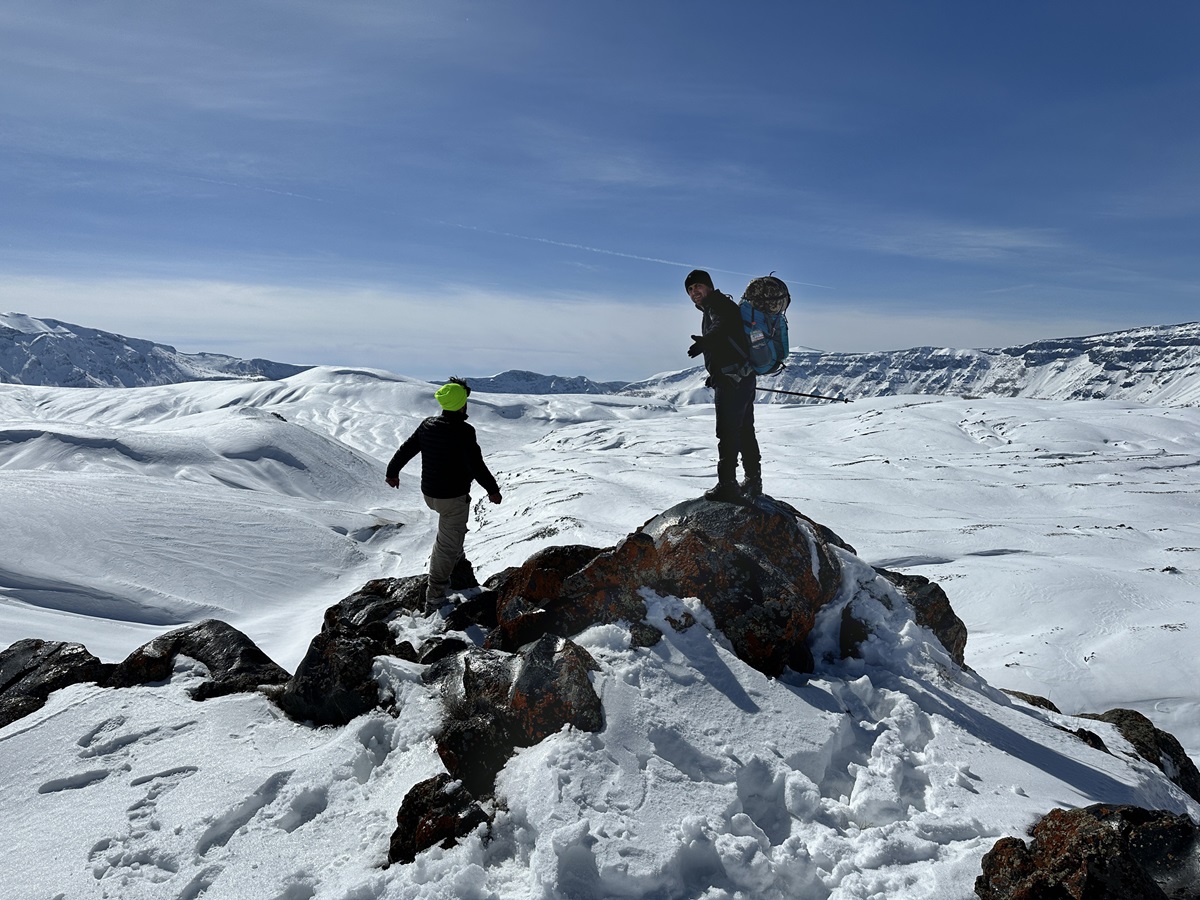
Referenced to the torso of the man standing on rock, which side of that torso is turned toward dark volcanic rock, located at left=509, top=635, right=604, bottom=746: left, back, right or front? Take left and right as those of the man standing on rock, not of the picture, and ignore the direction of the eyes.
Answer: left

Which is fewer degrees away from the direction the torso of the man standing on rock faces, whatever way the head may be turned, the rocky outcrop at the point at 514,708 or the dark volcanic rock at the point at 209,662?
the dark volcanic rock

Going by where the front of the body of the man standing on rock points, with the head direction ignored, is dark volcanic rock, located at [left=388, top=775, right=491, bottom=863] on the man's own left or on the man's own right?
on the man's own left

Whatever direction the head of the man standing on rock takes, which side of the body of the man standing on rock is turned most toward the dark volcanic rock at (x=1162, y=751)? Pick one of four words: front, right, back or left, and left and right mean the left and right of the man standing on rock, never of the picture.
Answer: back

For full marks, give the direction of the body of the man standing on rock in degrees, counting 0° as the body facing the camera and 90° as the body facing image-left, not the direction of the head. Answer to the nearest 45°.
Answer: approximately 90°

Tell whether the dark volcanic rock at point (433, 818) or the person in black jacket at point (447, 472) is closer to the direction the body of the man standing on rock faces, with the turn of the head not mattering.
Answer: the person in black jacket

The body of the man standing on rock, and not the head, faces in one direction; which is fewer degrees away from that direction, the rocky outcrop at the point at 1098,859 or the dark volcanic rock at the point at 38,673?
the dark volcanic rock
